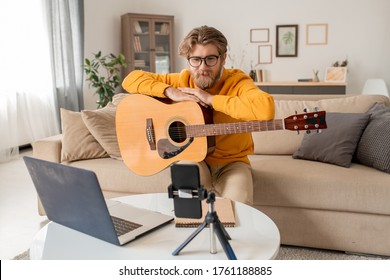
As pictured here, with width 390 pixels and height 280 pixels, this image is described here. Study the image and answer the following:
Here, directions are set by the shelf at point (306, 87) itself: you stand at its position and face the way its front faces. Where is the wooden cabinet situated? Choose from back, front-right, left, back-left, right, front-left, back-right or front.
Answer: right

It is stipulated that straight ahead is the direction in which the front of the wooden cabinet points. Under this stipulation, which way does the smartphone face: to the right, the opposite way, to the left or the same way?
the opposite way

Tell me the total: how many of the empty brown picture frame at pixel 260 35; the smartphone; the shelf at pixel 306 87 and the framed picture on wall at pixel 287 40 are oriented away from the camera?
1

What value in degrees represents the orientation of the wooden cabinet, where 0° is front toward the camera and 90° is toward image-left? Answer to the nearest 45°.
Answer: approximately 0°

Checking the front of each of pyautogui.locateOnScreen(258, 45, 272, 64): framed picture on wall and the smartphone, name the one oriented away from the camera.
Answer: the smartphone

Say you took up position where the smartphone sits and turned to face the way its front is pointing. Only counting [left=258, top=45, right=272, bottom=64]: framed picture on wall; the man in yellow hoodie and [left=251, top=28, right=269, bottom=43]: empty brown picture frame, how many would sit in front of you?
3

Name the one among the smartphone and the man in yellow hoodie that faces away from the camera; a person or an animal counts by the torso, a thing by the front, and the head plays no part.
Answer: the smartphone

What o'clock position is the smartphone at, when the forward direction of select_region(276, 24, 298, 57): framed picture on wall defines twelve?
The smartphone is roughly at 12 o'clock from the framed picture on wall.

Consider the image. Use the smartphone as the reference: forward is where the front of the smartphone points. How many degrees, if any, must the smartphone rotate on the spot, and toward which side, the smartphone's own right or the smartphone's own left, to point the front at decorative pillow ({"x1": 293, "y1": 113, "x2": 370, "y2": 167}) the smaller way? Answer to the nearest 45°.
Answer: approximately 45° to the smartphone's own right

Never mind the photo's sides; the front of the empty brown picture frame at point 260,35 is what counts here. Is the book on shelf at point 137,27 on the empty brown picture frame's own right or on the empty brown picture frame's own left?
on the empty brown picture frame's own right

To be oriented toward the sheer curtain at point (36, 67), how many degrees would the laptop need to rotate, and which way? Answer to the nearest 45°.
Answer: approximately 45° to its left

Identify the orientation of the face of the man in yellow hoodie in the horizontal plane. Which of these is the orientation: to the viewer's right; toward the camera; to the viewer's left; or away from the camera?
toward the camera

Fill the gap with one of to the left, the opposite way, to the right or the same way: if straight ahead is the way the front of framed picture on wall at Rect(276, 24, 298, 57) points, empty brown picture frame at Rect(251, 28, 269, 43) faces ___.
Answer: the same way

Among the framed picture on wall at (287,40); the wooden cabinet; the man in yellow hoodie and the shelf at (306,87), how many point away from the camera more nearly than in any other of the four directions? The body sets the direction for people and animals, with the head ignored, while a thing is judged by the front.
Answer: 0

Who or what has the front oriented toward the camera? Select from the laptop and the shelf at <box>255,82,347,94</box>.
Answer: the shelf

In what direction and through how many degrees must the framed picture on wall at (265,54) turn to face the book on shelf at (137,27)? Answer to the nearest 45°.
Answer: approximately 90° to its right

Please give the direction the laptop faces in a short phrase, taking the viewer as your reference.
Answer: facing away from the viewer and to the right of the viewer

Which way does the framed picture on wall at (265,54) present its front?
toward the camera

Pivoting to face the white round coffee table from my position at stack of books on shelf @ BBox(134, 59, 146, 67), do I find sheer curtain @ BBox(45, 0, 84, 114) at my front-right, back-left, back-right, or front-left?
front-right

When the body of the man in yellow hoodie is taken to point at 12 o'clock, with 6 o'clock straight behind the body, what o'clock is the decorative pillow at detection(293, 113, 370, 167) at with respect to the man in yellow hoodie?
The decorative pillow is roughly at 8 o'clock from the man in yellow hoodie.

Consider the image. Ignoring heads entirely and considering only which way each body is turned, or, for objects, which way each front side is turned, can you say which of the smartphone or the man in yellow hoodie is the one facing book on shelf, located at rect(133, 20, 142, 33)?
the smartphone

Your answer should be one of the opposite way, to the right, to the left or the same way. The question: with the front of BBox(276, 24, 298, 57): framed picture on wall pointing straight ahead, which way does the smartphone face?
the opposite way

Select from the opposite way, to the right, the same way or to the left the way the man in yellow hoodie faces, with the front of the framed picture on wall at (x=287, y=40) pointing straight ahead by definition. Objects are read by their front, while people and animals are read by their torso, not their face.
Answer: the same way
